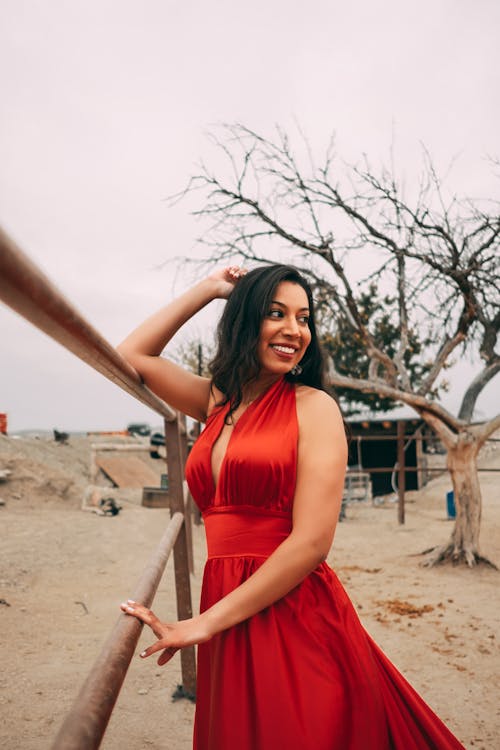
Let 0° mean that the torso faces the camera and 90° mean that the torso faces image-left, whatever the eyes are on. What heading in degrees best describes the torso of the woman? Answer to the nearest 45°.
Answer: approximately 45°

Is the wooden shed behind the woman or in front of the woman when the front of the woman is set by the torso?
behind

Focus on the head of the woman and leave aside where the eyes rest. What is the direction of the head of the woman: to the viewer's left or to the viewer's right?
to the viewer's right

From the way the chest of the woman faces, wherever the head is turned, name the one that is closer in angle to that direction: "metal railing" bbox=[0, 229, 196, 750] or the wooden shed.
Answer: the metal railing
